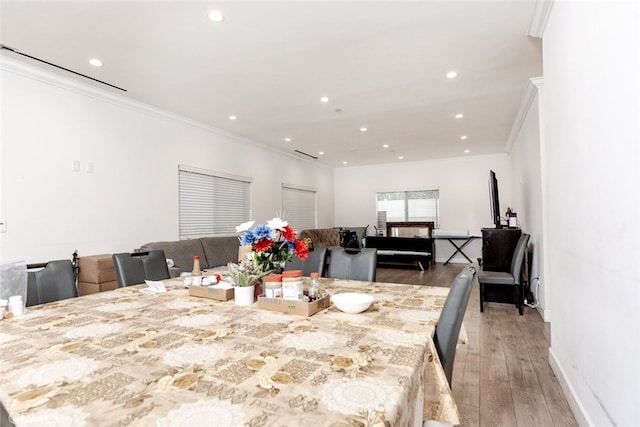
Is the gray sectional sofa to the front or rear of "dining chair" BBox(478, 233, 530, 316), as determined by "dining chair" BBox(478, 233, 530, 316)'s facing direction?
to the front

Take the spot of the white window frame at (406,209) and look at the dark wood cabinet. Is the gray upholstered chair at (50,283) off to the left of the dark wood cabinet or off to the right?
right

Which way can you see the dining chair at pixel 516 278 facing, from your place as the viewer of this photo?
facing to the left of the viewer

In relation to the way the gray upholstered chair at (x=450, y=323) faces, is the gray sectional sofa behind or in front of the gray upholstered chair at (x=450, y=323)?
in front

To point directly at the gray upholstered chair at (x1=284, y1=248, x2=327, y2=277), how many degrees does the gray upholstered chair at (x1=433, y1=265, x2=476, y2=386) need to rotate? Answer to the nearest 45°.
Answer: approximately 45° to its right

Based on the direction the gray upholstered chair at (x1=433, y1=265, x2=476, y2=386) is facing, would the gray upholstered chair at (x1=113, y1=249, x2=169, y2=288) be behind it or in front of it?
in front

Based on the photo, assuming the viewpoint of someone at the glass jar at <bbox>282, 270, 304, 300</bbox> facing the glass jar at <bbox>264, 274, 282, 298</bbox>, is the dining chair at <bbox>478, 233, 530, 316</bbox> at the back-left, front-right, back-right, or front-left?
back-right

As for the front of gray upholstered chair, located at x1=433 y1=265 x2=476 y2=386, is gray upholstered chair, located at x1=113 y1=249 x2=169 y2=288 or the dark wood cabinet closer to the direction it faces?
the gray upholstered chair

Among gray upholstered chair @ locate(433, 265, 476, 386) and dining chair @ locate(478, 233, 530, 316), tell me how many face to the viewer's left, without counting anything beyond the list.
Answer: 2

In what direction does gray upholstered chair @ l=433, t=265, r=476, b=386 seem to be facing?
to the viewer's left

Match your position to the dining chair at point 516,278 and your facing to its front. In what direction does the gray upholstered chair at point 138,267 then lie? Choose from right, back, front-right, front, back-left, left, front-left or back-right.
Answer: front-left

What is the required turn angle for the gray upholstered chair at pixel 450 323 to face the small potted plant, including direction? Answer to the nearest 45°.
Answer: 0° — it already faces it
